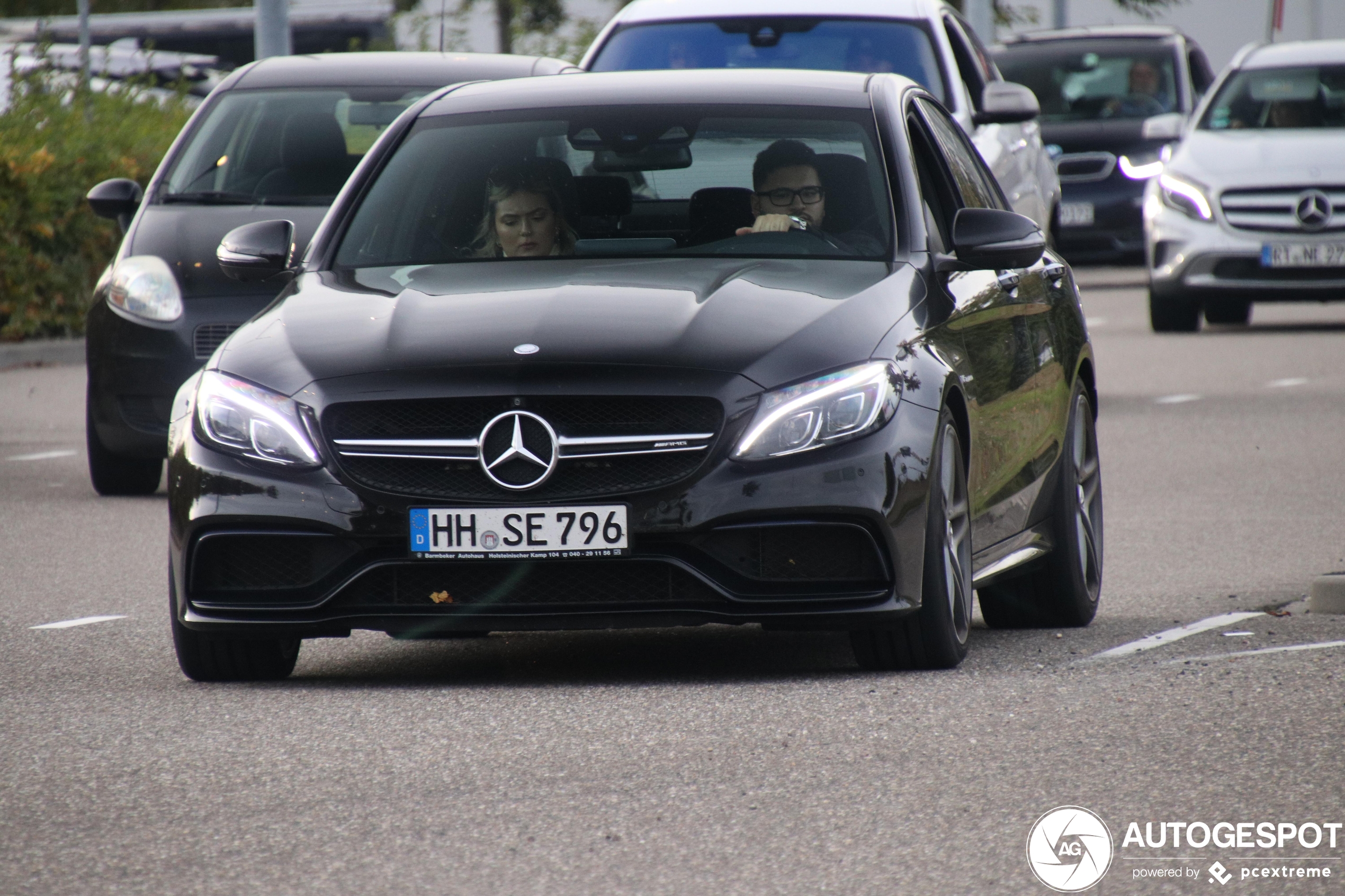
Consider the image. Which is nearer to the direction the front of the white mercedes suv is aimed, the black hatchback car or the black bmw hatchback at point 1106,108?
the black hatchback car

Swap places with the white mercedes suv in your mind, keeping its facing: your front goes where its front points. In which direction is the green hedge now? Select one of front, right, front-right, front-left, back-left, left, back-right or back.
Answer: right

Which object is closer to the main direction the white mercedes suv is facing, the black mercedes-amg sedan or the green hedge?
the black mercedes-amg sedan

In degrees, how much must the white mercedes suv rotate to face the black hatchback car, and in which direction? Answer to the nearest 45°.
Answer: approximately 45° to its right

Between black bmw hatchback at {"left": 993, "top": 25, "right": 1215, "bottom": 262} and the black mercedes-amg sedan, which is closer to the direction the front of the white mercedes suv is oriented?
the black mercedes-amg sedan

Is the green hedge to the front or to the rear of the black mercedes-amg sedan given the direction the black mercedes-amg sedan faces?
to the rear

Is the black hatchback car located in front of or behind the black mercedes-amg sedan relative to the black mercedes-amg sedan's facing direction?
behind

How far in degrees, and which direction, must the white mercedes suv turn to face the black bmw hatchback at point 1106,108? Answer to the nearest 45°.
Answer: approximately 180°

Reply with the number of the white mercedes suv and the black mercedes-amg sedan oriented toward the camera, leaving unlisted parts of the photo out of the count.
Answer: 2

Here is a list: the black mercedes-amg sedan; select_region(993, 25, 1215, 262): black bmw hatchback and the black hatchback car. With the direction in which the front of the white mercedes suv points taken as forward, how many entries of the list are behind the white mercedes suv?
1

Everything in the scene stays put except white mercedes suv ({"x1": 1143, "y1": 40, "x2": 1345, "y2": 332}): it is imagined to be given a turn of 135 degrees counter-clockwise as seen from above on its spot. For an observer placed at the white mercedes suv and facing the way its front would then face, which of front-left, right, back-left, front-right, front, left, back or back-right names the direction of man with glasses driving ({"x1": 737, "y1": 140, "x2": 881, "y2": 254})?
back-right

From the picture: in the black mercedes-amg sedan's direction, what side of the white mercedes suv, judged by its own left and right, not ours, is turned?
front

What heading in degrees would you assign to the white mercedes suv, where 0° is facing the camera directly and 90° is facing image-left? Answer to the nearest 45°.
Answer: approximately 0°

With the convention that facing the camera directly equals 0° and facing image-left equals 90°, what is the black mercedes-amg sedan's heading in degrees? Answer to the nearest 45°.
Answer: approximately 0°
